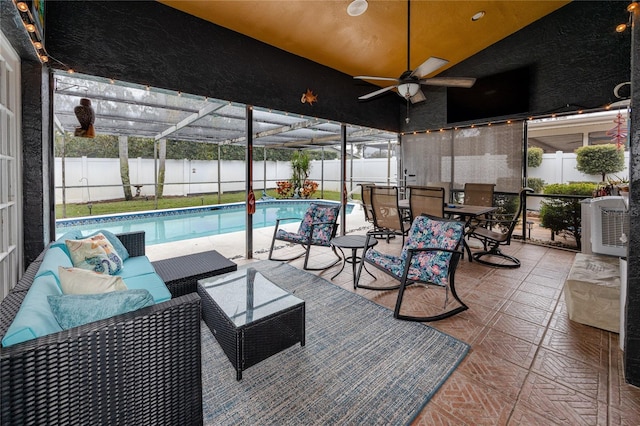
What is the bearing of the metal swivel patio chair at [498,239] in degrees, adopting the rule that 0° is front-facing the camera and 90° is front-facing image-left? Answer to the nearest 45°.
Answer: approximately 90°

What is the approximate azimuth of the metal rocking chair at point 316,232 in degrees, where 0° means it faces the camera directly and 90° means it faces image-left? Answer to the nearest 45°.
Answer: approximately 45°

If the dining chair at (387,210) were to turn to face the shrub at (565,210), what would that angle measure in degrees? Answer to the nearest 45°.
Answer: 0° — it already faces it

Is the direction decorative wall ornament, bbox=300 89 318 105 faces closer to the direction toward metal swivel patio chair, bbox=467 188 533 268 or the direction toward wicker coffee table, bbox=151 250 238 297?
the wicker coffee table

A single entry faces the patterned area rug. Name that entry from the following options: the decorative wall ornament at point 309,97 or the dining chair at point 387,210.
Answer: the decorative wall ornament

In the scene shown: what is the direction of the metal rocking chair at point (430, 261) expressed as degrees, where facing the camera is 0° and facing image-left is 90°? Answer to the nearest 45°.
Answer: approximately 45°

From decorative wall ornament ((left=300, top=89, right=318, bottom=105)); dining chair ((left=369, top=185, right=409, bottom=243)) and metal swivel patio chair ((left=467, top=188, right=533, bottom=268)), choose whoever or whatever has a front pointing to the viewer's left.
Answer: the metal swivel patio chair

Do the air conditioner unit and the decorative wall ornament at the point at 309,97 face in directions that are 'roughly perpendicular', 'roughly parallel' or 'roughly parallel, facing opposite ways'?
roughly perpendicular

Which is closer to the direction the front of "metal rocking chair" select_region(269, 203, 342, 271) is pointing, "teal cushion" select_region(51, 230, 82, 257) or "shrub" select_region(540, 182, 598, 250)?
the teal cushion
